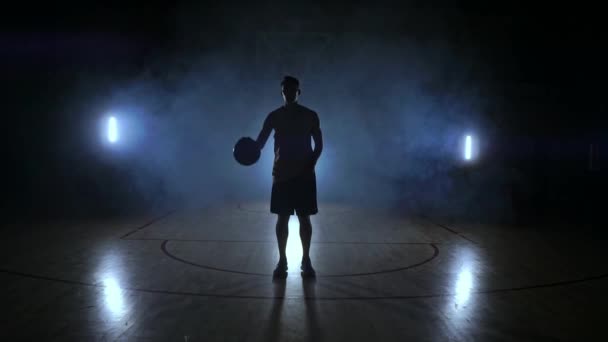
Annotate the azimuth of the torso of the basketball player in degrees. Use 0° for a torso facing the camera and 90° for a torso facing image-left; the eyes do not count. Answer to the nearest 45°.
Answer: approximately 0°
